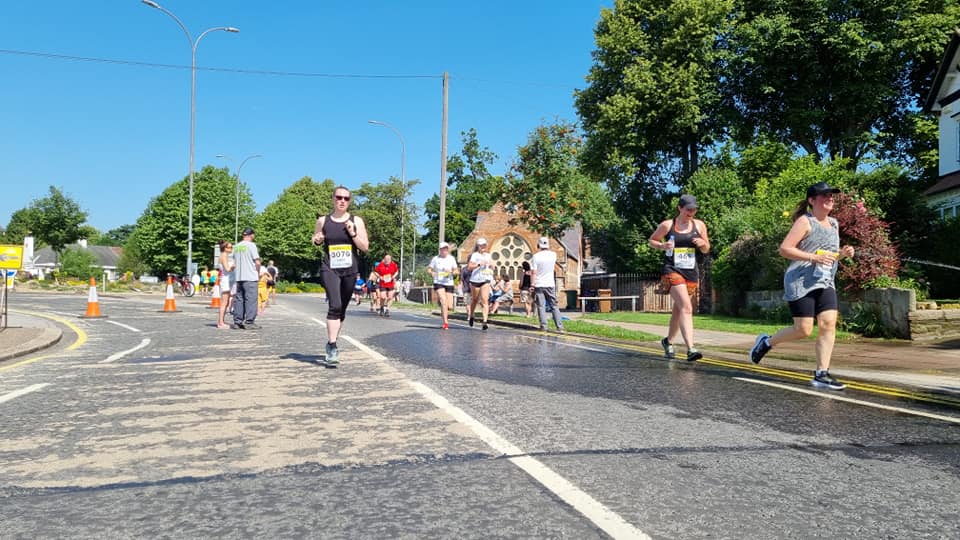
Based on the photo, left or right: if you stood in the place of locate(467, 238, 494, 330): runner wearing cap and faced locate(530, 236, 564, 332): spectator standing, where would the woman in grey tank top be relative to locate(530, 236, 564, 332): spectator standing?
right

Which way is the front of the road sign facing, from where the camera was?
facing the viewer

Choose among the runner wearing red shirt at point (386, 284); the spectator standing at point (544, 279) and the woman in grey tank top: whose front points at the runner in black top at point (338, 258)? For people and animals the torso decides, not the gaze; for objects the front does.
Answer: the runner wearing red shirt

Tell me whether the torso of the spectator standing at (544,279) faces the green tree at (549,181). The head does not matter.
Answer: yes

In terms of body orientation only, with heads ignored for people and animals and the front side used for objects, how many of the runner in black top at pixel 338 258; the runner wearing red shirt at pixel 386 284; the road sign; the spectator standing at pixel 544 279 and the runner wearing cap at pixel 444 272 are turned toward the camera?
4

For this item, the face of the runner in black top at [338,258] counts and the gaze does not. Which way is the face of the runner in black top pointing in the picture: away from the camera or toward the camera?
toward the camera

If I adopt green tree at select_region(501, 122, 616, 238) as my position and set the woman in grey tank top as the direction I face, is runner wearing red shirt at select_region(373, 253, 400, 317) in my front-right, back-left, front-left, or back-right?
front-right

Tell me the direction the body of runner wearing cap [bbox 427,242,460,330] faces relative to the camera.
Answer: toward the camera

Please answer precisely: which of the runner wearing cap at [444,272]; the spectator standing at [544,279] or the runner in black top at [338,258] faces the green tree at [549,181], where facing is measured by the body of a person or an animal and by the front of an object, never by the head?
the spectator standing

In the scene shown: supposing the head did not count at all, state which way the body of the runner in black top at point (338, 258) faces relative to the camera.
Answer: toward the camera

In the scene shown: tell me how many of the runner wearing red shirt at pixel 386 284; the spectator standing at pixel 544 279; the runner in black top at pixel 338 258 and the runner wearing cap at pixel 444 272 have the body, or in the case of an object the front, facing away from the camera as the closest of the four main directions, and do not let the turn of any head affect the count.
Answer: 1

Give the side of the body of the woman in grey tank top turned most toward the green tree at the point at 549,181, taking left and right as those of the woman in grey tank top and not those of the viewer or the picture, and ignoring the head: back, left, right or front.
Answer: back

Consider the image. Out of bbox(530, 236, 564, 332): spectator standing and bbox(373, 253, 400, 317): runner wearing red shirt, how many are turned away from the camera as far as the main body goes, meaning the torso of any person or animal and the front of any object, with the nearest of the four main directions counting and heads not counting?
1

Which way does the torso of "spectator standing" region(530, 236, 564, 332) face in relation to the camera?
away from the camera

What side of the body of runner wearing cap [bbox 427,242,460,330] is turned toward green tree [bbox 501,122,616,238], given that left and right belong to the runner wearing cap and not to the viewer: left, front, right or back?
back

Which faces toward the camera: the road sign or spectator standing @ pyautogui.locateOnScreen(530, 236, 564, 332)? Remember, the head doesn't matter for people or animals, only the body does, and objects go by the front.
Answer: the road sign

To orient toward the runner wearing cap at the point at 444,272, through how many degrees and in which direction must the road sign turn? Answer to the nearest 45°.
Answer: approximately 90° to its left
